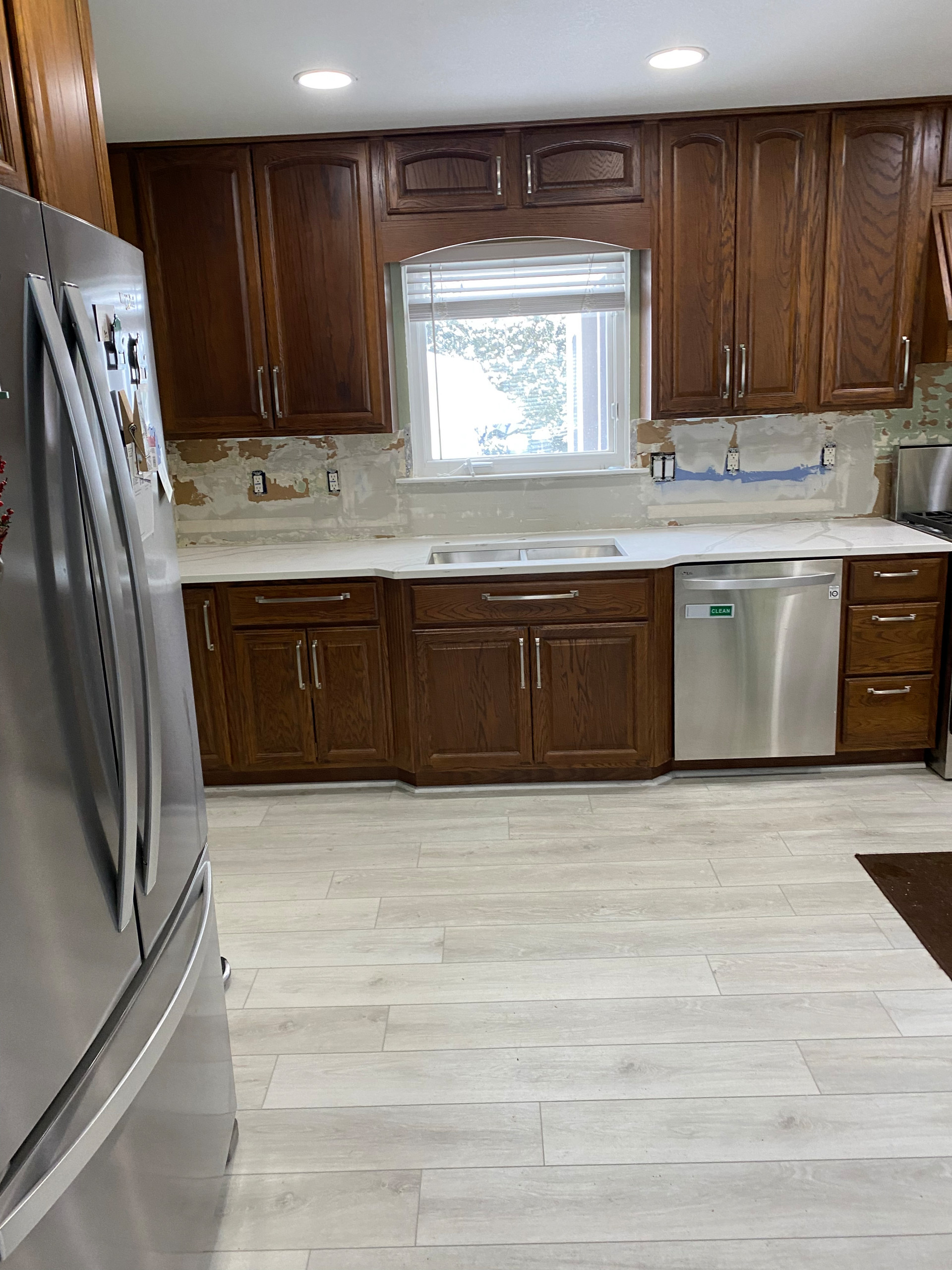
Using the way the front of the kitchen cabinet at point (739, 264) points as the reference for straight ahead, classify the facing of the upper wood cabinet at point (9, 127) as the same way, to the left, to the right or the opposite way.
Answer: to the left

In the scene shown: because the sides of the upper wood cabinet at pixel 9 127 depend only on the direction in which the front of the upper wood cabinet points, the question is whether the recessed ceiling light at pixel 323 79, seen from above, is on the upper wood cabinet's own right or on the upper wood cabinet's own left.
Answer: on the upper wood cabinet's own left

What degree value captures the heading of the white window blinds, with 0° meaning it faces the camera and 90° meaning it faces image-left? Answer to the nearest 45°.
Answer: approximately 0°

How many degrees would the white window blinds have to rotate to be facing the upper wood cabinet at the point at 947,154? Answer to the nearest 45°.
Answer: approximately 90° to its left
